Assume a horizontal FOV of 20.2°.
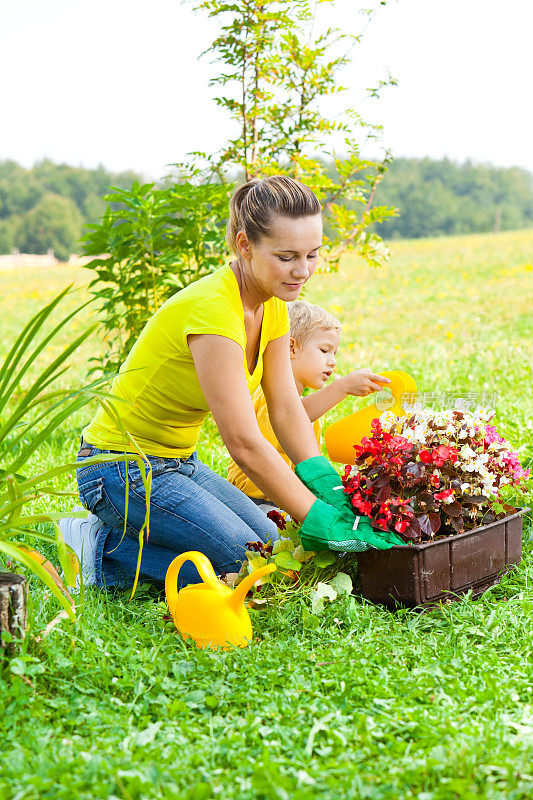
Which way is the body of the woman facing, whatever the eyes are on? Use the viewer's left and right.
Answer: facing the viewer and to the right of the viewer

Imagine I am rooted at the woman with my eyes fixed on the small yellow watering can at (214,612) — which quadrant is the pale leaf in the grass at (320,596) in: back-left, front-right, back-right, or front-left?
front-left

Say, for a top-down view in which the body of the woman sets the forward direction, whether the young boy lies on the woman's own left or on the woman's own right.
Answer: on the woman's own left

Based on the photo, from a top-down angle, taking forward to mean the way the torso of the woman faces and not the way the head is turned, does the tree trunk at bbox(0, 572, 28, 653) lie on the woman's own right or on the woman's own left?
on the woman's own right

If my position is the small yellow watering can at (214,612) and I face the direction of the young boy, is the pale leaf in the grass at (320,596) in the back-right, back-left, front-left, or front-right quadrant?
front-right
